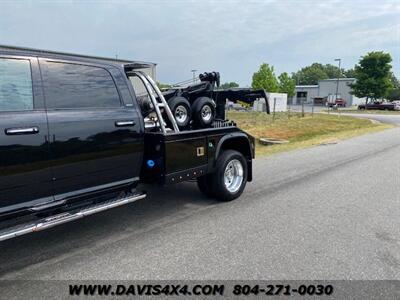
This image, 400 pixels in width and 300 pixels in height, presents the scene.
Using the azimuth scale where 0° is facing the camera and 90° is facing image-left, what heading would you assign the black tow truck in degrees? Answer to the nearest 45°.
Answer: approximately 45°
